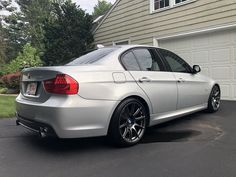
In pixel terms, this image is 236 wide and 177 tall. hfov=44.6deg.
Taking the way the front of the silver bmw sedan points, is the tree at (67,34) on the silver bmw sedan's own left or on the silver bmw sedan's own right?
on the silver bmw sedan's own left

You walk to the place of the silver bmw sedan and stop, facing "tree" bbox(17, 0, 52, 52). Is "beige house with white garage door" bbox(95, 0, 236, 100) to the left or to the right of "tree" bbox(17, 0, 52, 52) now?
right

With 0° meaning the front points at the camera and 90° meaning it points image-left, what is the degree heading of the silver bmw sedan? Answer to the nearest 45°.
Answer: approximately 225°

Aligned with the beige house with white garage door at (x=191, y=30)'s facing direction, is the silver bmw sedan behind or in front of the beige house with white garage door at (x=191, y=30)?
in front

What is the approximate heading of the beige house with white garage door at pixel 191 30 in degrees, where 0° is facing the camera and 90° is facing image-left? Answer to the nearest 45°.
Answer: approximately 45°

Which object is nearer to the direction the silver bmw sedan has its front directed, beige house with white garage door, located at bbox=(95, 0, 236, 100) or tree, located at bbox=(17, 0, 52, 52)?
the beige house with white garage door

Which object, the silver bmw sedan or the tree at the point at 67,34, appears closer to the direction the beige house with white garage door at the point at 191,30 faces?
the silver bmw sedan

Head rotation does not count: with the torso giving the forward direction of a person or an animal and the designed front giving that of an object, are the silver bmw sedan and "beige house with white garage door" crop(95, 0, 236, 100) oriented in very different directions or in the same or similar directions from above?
very different directions

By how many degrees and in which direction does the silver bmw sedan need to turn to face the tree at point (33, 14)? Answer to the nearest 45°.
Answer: approximately 45° to its left

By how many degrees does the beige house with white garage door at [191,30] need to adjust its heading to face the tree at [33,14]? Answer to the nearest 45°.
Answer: approximately 90° to its right
